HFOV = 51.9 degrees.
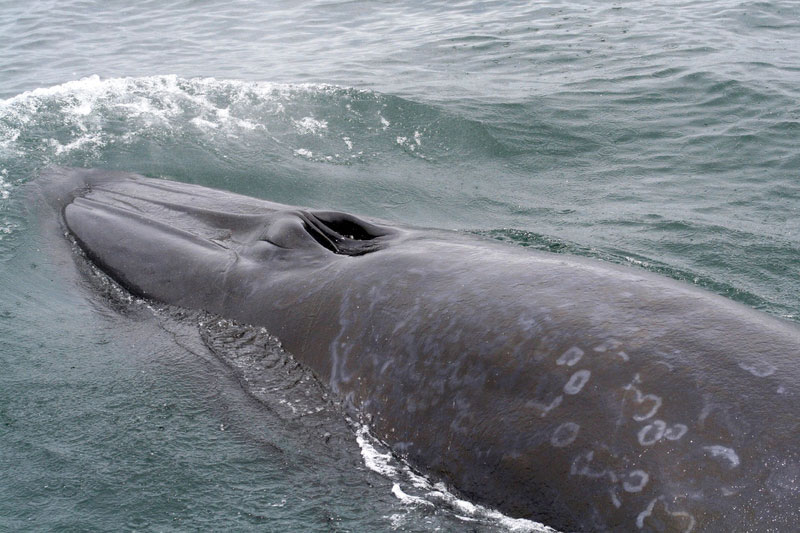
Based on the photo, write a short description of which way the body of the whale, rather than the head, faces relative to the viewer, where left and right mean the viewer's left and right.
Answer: facing away from the viewer and to the left of the viewer
